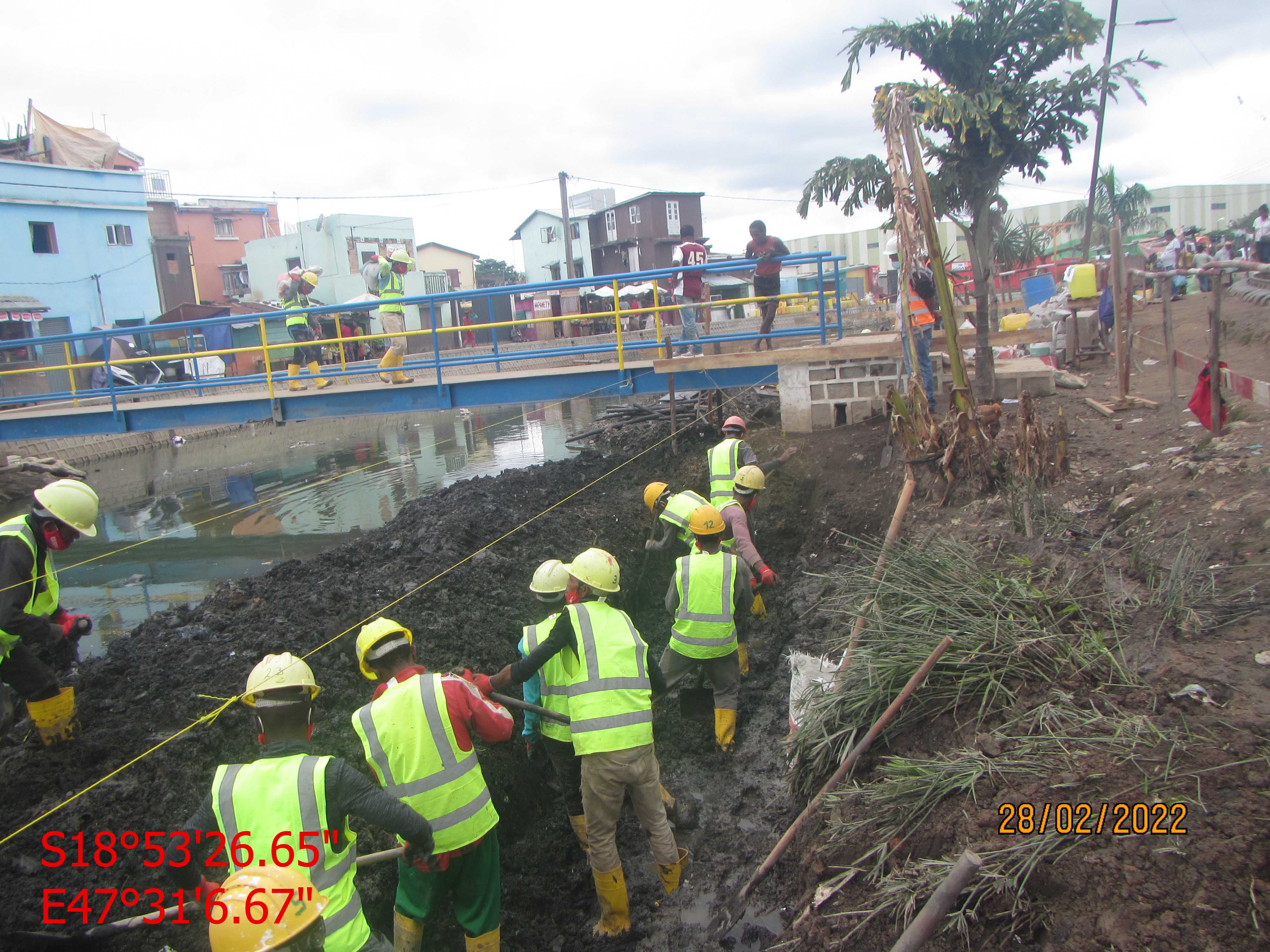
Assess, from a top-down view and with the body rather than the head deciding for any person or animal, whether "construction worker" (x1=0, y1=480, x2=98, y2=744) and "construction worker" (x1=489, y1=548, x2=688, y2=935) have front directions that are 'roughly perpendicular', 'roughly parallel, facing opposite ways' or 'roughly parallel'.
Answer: roughly perpendicular

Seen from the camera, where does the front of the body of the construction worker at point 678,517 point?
to the viewer's left

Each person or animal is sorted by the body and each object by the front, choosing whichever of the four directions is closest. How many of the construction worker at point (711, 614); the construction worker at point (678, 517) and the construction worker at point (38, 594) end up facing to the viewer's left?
1

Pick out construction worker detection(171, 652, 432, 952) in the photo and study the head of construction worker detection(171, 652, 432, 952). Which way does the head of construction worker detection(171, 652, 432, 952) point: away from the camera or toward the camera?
away from the camera

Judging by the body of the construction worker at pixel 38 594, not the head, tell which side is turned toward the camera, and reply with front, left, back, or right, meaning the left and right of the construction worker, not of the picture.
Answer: right

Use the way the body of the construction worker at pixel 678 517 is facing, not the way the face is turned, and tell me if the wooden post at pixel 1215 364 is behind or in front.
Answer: behind

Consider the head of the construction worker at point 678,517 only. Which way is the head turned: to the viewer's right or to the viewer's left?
to the viewer's left

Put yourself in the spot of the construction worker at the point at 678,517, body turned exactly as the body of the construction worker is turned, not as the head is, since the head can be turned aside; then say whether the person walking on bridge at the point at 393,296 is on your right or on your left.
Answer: on your right

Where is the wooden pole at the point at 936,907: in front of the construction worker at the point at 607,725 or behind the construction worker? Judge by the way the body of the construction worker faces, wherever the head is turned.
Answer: behind
